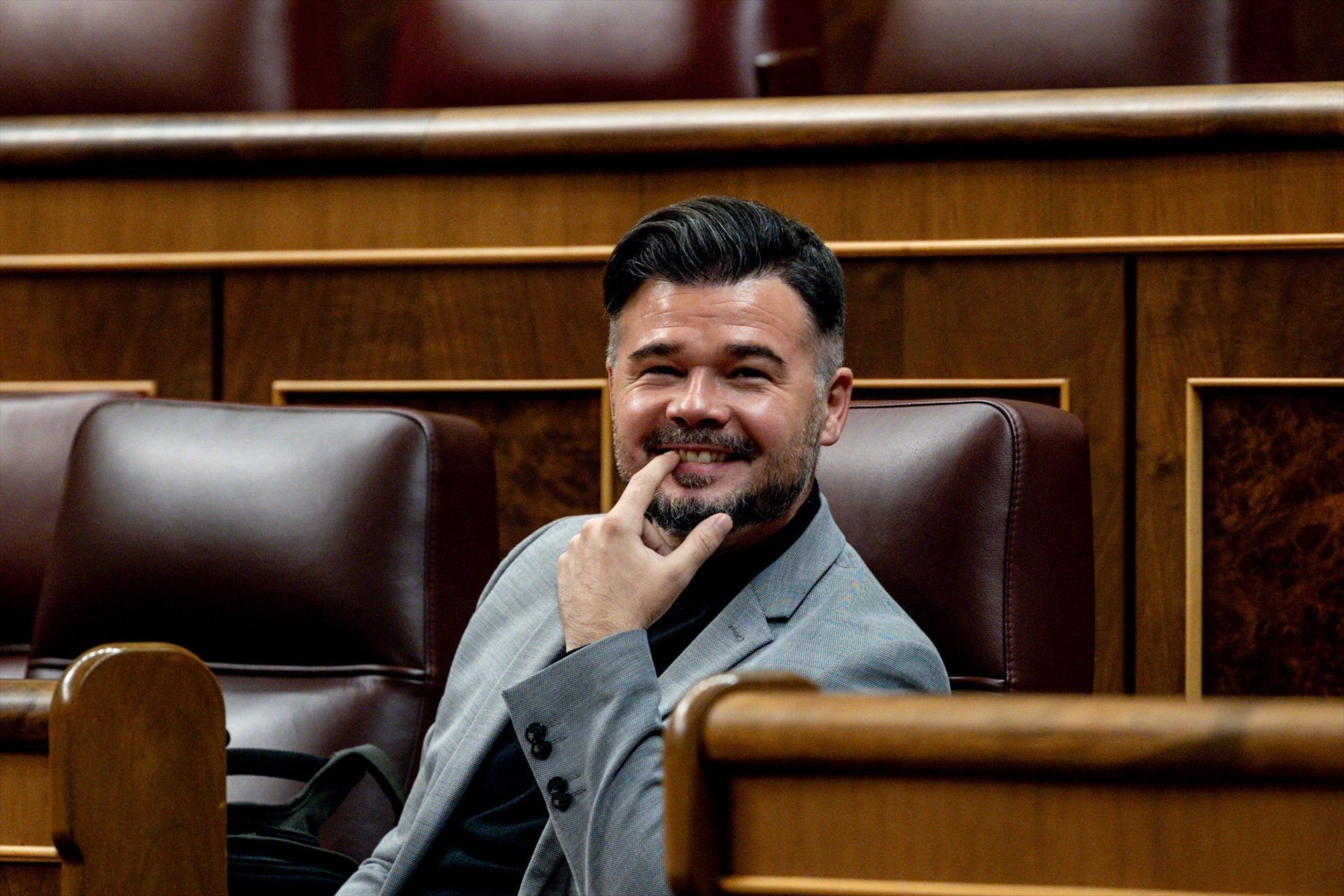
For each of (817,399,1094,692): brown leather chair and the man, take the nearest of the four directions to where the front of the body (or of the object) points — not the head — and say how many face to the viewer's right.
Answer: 0

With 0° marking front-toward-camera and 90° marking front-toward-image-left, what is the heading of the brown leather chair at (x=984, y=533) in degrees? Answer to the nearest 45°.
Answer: approximately 45°

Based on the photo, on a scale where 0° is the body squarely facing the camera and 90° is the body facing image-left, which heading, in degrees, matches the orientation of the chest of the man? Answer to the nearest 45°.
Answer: approximately 45°

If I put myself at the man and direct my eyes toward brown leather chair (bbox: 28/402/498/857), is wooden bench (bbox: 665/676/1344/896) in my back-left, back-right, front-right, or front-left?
back-left
